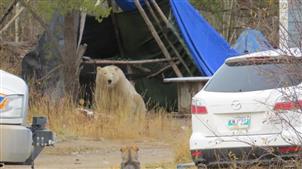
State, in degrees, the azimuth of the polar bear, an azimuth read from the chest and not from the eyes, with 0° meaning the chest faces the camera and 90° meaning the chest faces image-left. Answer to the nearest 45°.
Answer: approximately 45°

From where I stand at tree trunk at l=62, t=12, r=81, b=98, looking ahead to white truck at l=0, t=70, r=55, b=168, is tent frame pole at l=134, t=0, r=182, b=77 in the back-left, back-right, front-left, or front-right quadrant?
back-left

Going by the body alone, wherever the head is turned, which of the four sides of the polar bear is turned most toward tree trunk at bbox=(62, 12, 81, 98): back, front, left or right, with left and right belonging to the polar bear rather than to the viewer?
right
